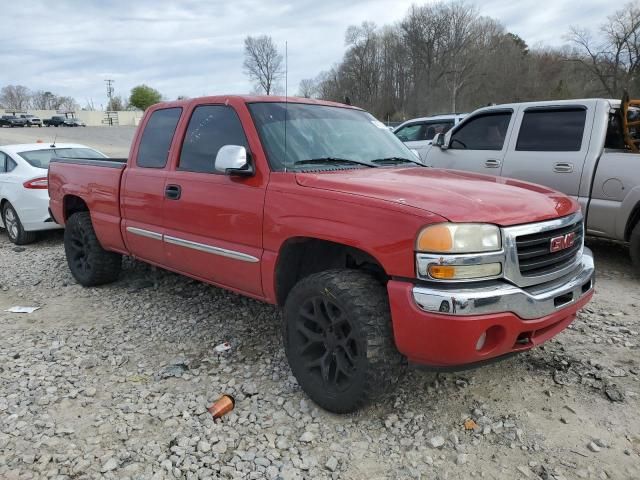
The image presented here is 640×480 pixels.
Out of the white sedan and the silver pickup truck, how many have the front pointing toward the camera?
0

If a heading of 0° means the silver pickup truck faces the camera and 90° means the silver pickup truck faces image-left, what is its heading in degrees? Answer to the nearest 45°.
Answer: approximately 135°

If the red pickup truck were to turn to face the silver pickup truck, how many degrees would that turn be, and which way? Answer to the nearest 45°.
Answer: approximately 90° to its left

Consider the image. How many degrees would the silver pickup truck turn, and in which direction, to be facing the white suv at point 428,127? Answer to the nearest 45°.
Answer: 0° — it already faces it

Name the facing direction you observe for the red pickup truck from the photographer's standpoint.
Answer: facing the viewer and to the right of the viewer

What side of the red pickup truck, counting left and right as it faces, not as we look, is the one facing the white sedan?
back

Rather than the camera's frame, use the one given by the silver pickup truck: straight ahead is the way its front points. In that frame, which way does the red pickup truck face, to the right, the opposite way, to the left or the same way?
the opposite way

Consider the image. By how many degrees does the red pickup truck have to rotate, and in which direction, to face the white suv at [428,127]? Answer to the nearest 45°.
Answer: approximately 135° to its left
